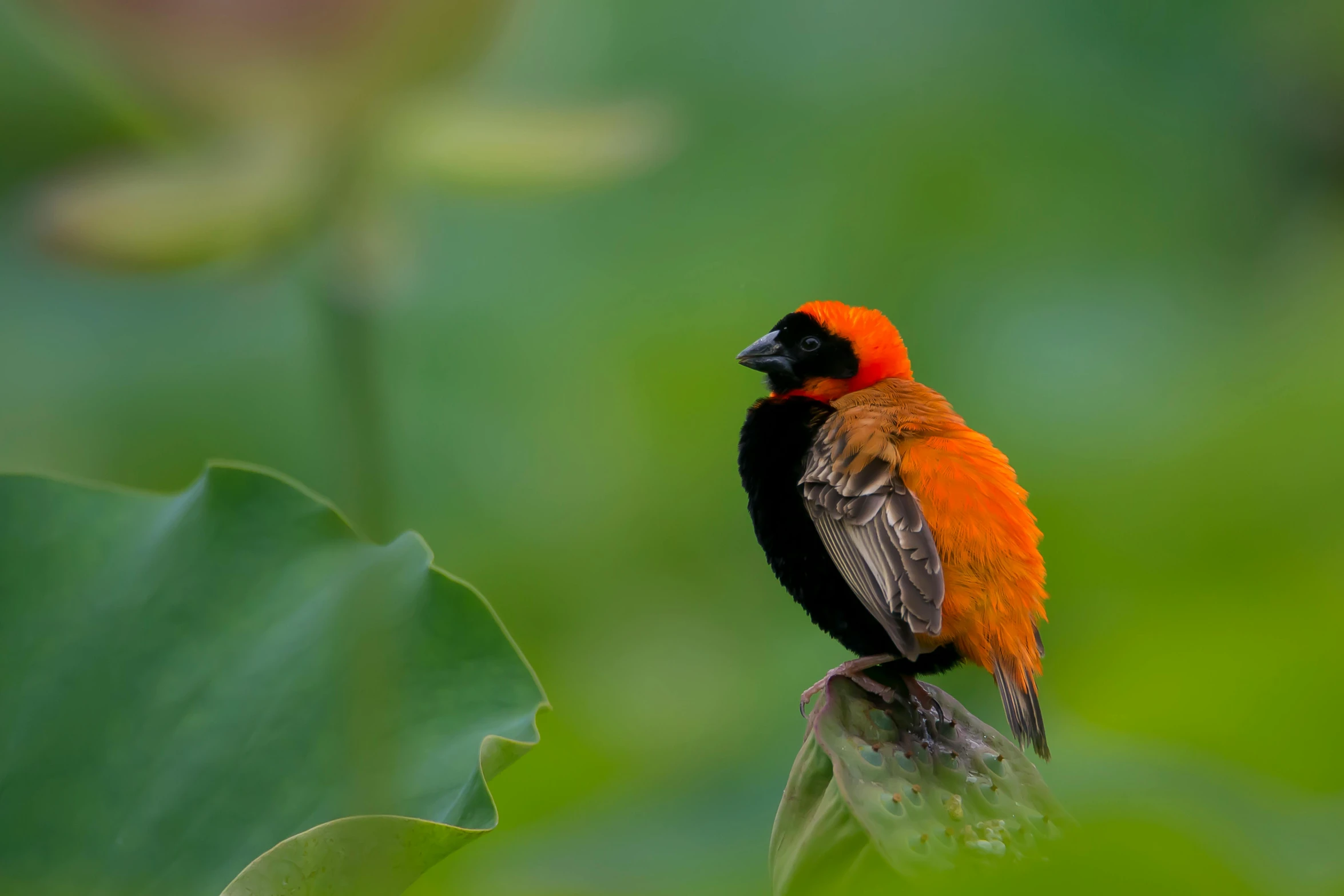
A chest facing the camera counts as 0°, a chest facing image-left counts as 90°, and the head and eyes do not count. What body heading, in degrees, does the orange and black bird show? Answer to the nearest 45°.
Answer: approximately 90°
